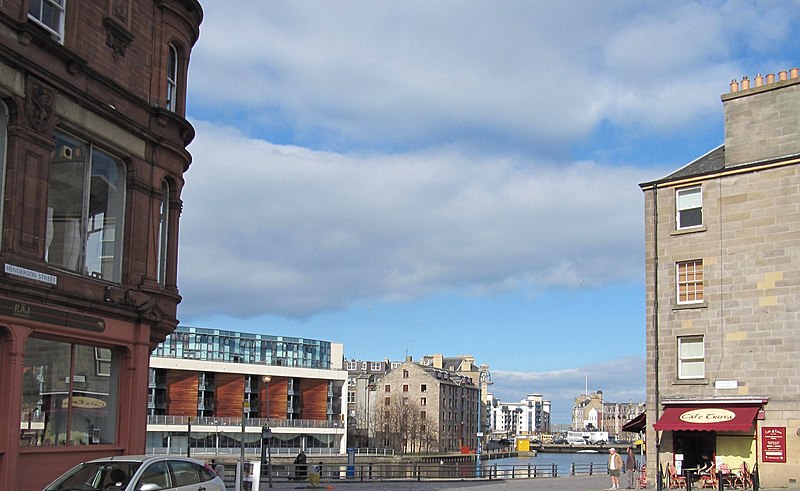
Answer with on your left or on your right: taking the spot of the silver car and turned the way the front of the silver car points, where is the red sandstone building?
on your right

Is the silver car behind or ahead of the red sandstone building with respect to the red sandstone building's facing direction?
ahead

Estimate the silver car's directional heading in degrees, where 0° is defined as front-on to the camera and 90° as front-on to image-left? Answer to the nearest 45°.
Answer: approximately 45°

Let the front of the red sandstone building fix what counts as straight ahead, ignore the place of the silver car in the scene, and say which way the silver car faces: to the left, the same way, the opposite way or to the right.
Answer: to the right

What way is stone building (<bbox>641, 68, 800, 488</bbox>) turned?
toward the camera

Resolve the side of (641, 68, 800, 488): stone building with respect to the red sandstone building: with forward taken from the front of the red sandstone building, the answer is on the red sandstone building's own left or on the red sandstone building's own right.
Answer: on the red sandstone building's own left

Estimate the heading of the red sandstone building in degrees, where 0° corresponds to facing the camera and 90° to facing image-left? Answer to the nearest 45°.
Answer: approximately 315°

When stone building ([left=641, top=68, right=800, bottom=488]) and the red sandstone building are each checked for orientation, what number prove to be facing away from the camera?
0

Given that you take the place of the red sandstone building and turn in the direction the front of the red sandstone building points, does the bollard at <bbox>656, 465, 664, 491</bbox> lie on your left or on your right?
on your left
